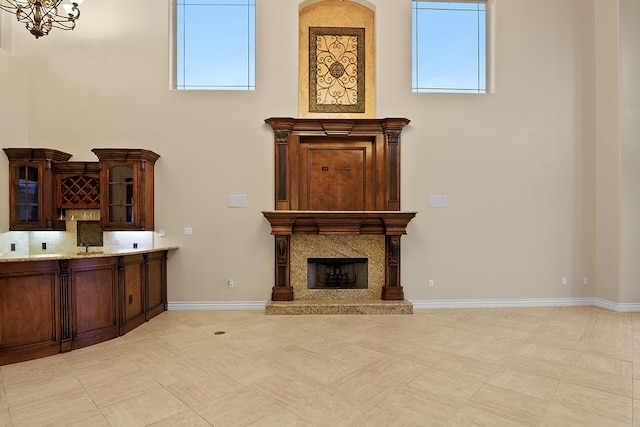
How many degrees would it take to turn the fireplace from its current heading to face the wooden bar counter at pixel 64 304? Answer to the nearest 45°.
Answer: approximately 45° to its right

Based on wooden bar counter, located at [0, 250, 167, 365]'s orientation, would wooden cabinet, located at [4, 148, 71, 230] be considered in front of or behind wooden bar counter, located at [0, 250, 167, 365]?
behind

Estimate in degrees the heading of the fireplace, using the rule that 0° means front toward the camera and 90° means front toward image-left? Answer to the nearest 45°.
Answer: approximately 0°

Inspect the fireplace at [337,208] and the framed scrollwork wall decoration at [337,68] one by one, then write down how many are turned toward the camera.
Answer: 2

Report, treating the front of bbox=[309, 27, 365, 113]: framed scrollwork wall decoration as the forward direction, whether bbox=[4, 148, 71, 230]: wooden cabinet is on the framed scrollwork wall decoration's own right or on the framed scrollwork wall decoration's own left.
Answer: on the framed scrollwork wall decoration's own right

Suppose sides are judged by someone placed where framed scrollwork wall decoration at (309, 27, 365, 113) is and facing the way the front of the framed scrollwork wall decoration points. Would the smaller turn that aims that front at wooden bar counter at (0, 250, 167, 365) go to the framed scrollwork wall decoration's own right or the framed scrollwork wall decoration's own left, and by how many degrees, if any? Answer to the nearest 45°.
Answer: approximately 45° to the framed scrollwork wall decoration's own right

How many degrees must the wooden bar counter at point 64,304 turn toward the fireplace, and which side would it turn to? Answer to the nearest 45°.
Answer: approximately 45° to its left

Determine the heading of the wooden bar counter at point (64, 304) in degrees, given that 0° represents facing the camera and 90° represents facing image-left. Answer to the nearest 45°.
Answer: approximately 315°
